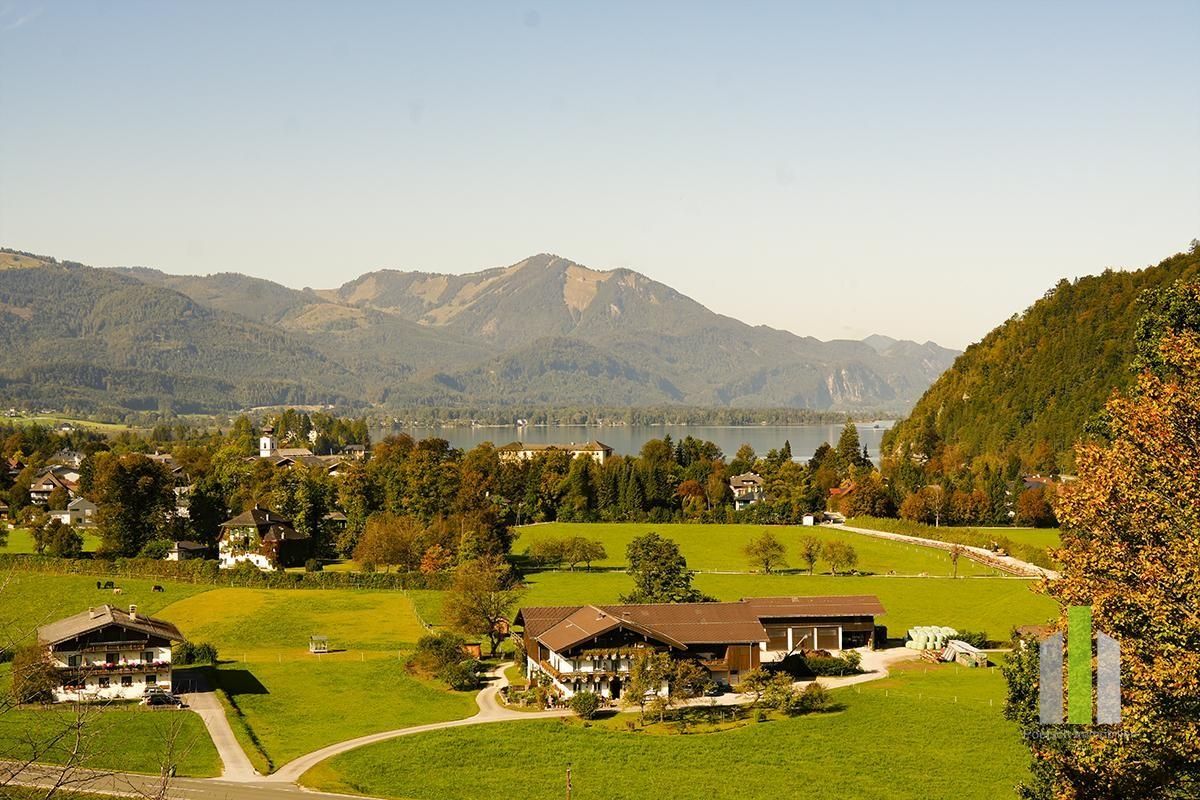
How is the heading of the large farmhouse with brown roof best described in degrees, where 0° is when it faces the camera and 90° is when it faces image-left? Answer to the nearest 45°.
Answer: approximately 0°

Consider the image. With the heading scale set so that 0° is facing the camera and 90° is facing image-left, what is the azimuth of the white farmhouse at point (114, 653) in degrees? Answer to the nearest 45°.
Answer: approximately 0°

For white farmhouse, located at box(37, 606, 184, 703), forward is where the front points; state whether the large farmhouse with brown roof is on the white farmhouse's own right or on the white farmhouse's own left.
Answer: on the white farmhouse's own left

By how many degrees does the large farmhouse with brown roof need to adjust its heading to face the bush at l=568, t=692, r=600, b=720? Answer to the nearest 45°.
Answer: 0° — it already faces it

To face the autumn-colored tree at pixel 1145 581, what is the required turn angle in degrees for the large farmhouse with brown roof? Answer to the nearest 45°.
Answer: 0° — it already faces it

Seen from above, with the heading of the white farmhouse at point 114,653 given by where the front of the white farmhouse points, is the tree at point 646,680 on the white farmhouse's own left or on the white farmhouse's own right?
on the white farmhouse's own left

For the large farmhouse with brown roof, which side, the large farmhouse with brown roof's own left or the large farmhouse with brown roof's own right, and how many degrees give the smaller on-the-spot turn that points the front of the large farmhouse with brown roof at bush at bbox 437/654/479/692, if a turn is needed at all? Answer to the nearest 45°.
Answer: approximately 90° to the large farmhouse with brown roof's own right

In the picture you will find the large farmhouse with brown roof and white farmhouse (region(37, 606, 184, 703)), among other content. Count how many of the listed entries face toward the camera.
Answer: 2

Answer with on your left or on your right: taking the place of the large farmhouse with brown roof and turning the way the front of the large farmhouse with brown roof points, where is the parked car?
on your right

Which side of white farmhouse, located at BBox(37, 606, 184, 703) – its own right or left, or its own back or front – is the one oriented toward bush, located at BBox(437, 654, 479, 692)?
left
